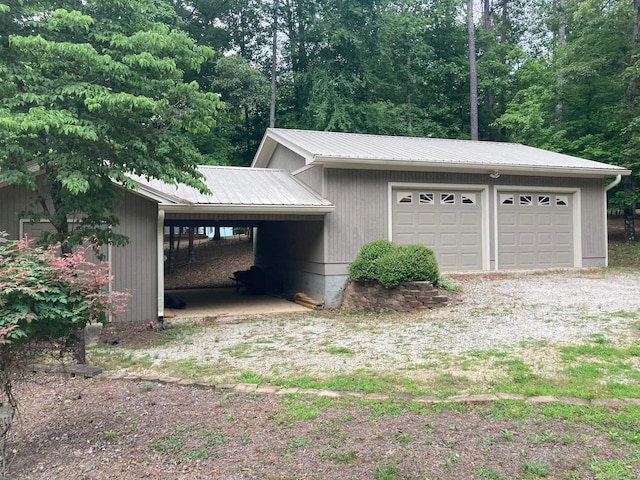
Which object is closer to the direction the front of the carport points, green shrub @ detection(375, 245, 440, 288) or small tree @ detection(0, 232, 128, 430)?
the small tree

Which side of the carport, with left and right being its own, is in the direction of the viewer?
front

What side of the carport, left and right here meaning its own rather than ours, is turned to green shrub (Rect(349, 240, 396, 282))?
left

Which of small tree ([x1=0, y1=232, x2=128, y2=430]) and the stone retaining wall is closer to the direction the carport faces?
the small tree

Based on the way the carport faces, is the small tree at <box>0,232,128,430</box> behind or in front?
in front

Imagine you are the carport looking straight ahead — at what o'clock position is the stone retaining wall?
The stone retaining wall is roughly at 10 o'clock from the carport.

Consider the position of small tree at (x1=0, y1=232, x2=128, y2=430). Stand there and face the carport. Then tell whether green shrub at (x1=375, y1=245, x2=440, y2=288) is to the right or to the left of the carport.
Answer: right

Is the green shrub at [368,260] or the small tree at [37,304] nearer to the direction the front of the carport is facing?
the small tree

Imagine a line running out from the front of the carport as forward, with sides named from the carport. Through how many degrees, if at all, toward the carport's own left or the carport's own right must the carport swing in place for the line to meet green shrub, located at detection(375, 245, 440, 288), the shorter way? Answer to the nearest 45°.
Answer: approximately 45° to the carport's own left
